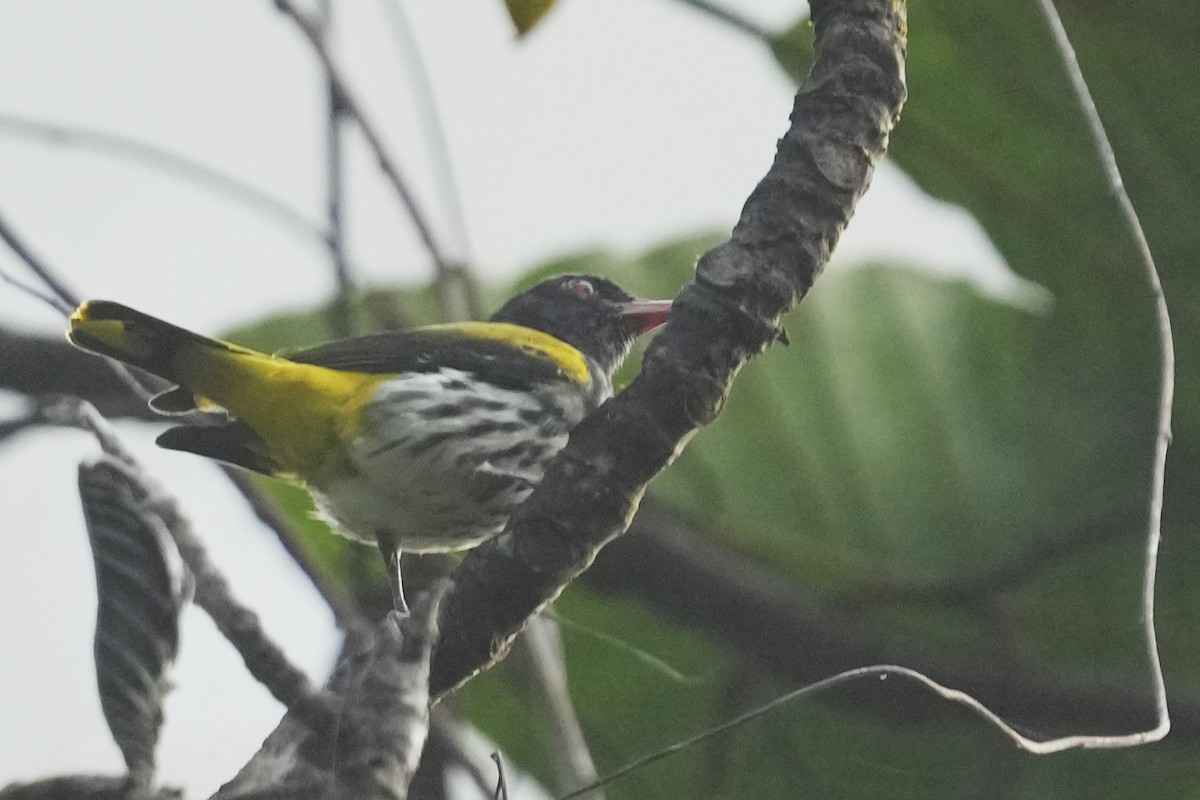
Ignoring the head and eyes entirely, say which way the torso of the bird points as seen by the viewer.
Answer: to the viewer's right

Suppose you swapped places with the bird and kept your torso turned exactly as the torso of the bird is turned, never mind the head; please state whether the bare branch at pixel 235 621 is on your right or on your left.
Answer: on your right

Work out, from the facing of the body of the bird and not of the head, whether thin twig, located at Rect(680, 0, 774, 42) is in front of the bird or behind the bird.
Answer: in front

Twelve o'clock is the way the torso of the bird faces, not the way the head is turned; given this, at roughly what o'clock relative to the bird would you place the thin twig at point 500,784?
The thin twig is roughly at 3 o'clock from the bird.
